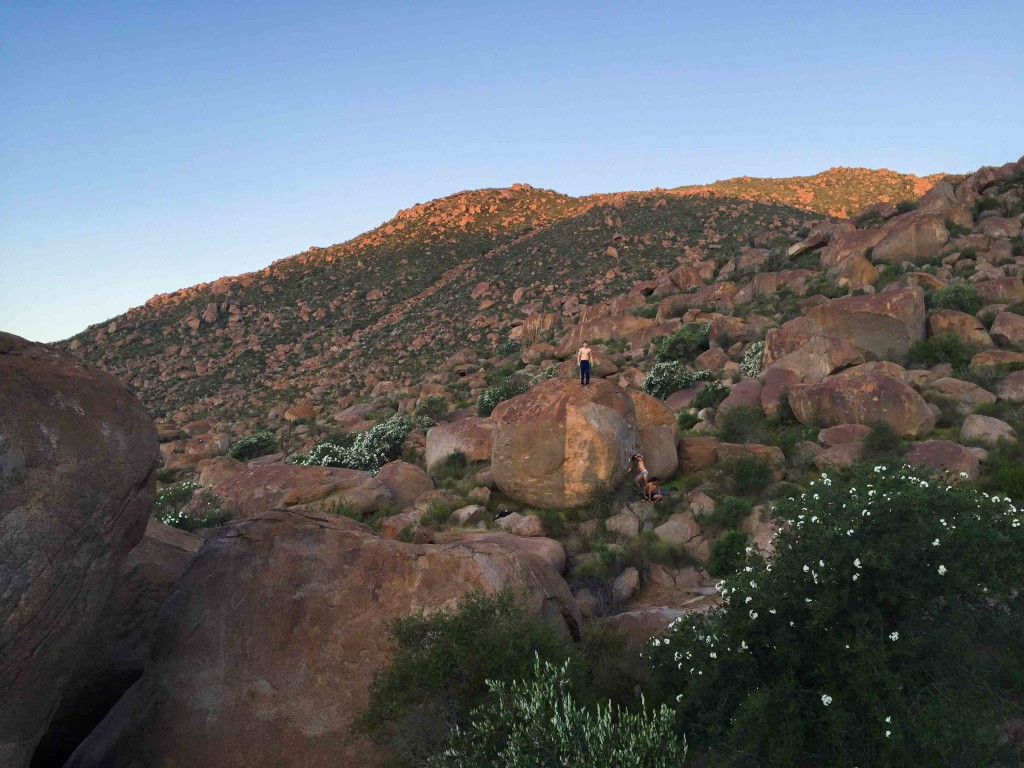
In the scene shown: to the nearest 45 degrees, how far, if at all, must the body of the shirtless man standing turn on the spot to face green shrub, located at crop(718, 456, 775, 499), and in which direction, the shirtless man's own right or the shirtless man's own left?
approximately 45° to the shirtless man's own left

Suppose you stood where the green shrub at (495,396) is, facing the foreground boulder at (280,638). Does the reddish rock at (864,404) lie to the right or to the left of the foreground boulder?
left

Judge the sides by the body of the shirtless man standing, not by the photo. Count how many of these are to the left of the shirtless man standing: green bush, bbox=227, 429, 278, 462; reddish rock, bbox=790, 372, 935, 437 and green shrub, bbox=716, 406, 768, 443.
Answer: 2

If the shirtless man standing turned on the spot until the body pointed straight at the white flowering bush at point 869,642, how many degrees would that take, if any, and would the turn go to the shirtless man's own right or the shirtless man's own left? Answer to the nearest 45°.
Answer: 0° — they already face it

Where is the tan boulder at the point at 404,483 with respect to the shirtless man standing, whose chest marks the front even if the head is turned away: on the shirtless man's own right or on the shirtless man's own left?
on the shirtless man's own right

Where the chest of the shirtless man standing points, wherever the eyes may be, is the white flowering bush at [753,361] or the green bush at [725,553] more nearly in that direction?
the green bush

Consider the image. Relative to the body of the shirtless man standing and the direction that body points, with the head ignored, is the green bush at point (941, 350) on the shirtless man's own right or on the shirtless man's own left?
on the shirtless man's own left

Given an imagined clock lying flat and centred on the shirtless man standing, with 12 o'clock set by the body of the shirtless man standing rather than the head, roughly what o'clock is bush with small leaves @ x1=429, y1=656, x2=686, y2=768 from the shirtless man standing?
The bush with small leaves is roughly at 12 o'clock from the shirtless man standing.

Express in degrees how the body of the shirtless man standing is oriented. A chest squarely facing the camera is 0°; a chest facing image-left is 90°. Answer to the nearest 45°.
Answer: approximately 0°

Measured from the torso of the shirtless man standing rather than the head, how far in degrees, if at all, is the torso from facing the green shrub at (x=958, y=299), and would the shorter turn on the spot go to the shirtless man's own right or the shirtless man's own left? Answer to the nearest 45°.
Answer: approximately 135° to the shirtless man's own left

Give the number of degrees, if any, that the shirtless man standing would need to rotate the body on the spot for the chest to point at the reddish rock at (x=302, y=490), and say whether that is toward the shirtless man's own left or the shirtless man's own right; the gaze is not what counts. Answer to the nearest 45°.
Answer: approximately 45° to the shirtless man's own right

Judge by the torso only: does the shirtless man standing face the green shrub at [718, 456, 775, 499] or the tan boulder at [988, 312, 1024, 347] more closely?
the green shrub
